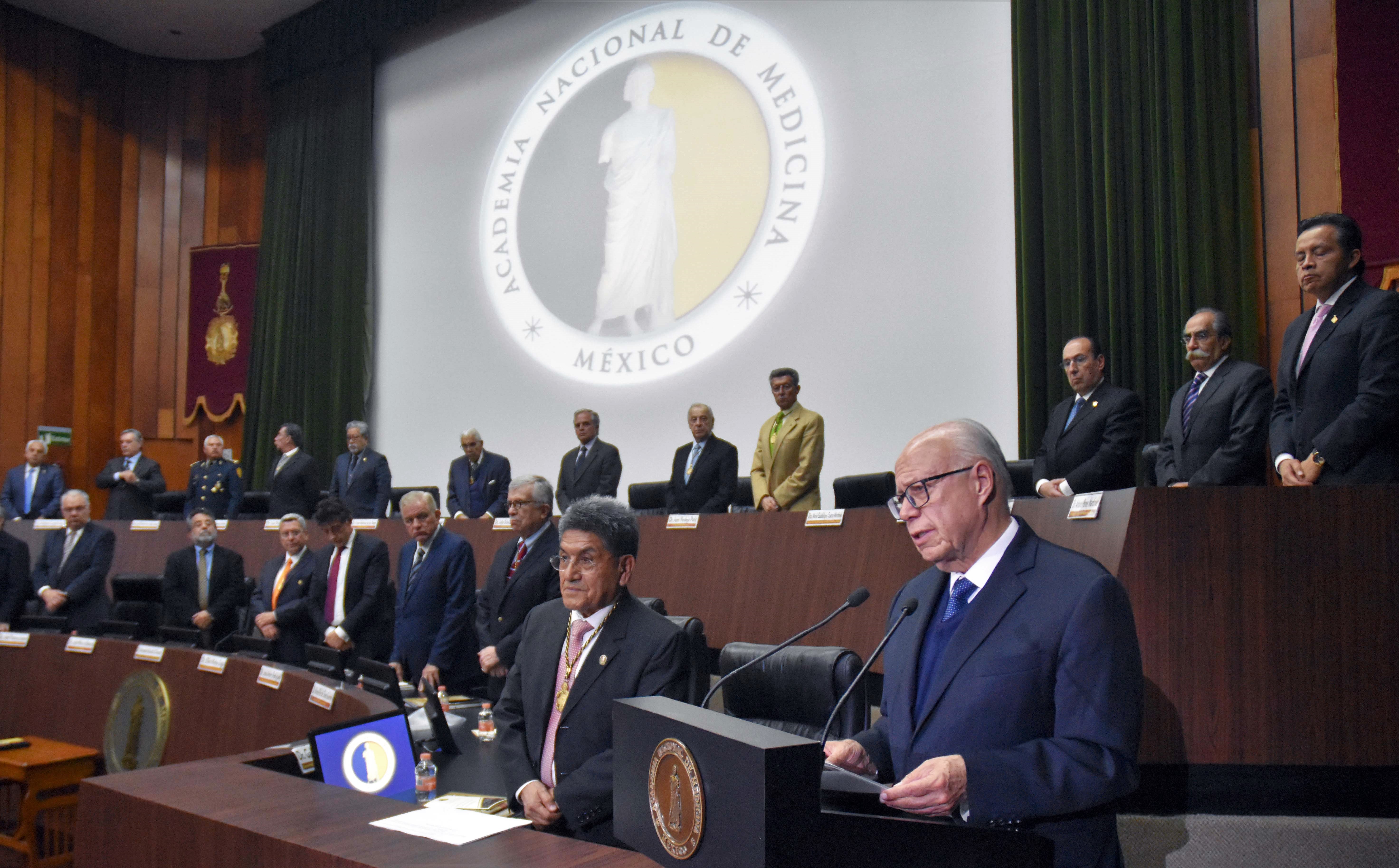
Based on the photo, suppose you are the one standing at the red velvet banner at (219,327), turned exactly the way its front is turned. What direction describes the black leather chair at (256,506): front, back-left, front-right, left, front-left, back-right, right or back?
front

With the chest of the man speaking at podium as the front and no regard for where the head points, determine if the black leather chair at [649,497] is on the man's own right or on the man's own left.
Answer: on the man's own right

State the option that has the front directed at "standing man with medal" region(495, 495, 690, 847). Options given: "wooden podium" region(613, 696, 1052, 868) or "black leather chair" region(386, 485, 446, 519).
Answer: the black leather chair

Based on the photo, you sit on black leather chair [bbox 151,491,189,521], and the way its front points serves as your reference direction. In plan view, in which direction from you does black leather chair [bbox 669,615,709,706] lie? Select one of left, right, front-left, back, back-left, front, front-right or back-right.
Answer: front

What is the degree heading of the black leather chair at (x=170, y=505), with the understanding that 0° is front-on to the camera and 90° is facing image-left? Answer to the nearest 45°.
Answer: approximately 0°

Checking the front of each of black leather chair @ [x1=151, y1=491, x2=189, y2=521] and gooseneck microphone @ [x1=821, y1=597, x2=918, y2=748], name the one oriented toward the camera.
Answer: the black leather chair

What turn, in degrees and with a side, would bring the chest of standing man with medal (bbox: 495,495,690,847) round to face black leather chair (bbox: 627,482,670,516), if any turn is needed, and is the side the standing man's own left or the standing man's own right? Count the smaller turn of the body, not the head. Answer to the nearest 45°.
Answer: approximately 135° to the standing man's own right

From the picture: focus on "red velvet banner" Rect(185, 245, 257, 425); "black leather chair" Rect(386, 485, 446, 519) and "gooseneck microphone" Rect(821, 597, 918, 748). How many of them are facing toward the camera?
2

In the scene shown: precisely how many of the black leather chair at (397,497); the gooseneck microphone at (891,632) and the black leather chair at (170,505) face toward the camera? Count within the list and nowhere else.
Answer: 2

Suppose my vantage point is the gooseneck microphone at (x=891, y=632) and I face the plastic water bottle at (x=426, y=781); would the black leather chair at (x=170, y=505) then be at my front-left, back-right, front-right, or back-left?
front-right

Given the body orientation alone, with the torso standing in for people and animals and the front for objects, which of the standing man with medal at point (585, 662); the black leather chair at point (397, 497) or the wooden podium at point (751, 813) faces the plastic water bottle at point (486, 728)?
the black leather chair

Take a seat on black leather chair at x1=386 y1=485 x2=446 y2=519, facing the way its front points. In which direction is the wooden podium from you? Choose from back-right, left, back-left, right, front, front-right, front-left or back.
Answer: front

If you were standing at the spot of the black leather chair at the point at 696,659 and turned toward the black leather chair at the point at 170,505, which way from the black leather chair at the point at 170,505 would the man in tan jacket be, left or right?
right

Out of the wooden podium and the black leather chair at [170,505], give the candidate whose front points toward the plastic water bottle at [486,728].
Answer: the black leather chair

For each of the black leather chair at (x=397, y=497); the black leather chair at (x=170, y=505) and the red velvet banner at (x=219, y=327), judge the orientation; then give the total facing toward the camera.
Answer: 3

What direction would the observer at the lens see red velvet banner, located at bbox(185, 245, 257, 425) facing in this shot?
facing the viewer

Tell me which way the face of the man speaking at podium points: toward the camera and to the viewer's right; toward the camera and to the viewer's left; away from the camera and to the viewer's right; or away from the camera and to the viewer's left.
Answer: toward the camera and to the viewer's left
